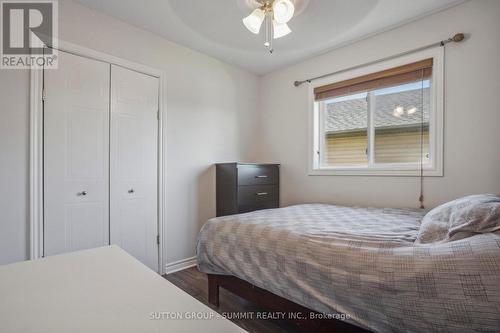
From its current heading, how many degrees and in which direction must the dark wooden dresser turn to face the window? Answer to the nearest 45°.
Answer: approximately 45° to its left

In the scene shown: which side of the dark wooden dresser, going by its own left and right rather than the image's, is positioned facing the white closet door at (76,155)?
right

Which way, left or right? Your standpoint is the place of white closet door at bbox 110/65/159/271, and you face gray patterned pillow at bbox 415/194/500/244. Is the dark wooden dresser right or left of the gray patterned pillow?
left
